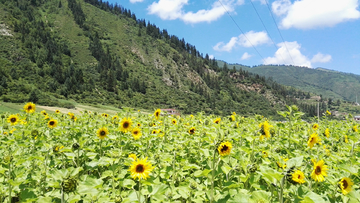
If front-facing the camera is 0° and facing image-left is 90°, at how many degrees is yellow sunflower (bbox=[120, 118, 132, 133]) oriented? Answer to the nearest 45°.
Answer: approximately 0°

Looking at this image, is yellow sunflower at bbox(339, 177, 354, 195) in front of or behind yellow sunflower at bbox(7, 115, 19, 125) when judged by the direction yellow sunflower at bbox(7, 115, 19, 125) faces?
in front

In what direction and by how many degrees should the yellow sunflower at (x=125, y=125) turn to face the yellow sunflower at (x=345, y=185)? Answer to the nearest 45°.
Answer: approximately 45° to its left

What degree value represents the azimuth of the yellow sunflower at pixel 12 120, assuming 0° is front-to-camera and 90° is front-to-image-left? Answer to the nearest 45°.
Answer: approximately 0°

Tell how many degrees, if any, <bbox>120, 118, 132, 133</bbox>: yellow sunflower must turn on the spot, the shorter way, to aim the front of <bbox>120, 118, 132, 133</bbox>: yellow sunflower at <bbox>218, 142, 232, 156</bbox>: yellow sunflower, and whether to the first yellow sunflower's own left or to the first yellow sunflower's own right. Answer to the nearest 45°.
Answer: approximately 45° to the first yellow sunflower's own left

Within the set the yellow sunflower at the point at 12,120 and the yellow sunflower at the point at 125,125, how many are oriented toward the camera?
2

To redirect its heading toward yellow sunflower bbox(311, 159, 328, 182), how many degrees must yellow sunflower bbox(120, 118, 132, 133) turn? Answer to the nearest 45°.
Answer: approximately 45° to its left

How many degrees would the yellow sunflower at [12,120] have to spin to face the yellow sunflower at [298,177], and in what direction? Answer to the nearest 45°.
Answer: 0° — it already faces it

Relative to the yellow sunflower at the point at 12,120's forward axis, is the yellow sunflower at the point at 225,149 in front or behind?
in front
